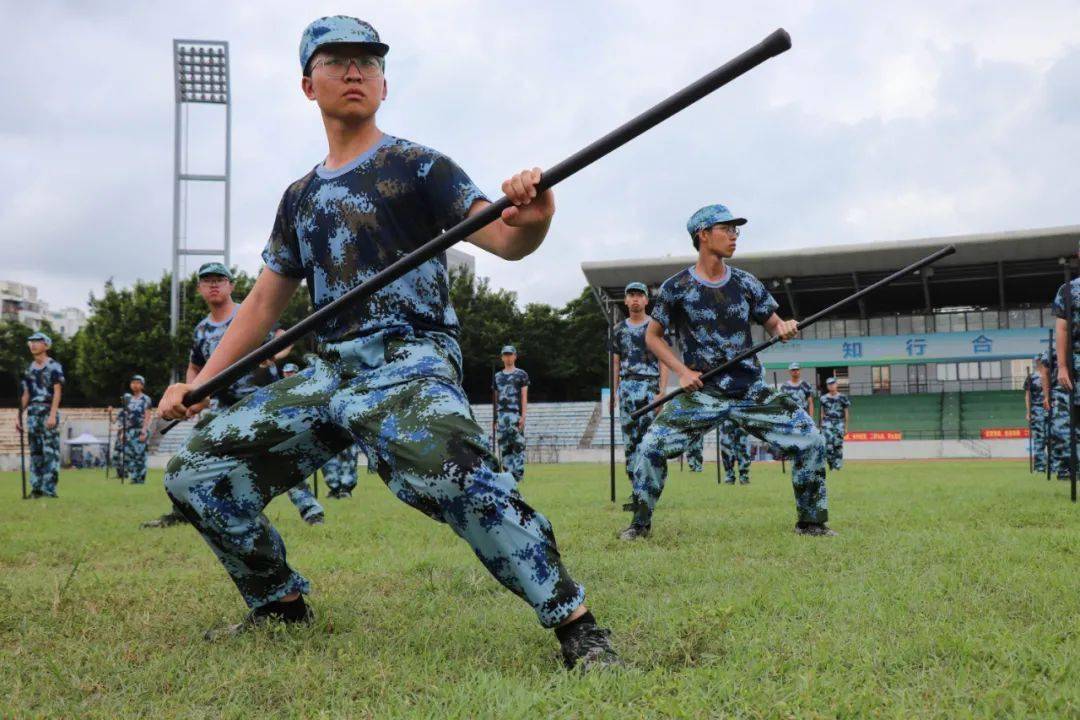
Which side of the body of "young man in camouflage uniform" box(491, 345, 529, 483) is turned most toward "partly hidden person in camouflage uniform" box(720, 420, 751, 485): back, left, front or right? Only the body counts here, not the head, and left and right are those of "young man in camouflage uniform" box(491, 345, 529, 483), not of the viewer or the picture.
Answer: left

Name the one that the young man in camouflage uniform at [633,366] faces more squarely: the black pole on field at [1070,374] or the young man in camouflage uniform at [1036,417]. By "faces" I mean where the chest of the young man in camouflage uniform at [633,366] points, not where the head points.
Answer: the black pole on field

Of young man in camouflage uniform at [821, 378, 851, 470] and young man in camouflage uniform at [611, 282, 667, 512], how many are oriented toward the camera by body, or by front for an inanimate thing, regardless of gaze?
2

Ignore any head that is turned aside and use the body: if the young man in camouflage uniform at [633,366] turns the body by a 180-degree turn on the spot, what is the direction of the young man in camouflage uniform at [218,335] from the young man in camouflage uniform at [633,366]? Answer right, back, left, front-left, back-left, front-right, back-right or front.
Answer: back-left

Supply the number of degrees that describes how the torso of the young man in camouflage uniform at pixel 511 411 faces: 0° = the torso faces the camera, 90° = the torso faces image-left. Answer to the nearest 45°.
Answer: approximately 0°

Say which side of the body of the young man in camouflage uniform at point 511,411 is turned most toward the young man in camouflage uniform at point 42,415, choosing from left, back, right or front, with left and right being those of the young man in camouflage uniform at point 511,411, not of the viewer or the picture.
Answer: right

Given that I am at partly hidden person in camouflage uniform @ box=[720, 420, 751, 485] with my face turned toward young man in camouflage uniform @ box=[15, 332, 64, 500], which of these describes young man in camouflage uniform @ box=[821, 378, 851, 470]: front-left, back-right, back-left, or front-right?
back-right

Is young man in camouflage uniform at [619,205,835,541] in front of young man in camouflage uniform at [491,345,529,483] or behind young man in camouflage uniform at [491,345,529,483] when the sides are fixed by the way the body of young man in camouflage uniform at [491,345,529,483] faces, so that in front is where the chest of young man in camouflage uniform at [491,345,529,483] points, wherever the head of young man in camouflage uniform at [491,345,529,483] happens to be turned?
in front

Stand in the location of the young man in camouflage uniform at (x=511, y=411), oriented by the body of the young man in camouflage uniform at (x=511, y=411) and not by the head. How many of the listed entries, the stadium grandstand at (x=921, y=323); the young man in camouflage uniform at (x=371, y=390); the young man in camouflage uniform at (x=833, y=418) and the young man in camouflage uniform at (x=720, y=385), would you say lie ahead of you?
2
